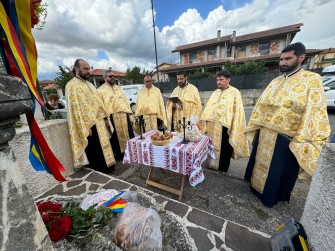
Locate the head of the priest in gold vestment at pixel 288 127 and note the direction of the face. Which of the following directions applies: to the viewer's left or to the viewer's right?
to the viewer's left

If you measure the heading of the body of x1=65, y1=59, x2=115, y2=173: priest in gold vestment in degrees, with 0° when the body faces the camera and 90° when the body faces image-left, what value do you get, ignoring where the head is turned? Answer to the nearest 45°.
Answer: approximately 315°

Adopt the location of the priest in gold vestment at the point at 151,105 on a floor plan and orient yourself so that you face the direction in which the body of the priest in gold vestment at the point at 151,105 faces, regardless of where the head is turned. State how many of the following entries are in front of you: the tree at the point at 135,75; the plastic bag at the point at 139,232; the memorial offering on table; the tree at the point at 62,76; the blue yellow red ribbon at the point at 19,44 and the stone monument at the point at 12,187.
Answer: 4

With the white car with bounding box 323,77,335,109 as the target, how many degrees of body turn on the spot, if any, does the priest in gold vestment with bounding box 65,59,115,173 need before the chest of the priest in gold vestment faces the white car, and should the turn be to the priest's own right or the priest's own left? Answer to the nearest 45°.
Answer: approximately 45° to the priest's own left

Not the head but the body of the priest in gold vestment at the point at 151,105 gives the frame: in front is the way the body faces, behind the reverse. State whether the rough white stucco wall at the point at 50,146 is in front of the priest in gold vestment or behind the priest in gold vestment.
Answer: in front

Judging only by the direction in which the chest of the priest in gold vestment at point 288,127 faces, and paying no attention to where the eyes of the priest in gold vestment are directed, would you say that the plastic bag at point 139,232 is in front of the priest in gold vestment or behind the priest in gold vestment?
in front

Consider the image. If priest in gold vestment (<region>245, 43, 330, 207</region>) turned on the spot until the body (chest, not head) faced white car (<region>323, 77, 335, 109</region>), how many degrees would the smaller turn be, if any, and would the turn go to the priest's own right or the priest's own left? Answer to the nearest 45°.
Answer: approximately 135° to the priest's own right

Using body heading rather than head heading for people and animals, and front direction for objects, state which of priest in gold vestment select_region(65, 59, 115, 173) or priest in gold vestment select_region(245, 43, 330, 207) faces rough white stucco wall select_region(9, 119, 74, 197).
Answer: priest in gold vestment select_region(245, 43, 330, 207)

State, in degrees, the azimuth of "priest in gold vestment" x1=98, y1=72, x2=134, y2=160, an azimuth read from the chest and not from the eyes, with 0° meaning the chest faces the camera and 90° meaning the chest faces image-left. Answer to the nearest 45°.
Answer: approximately 315°

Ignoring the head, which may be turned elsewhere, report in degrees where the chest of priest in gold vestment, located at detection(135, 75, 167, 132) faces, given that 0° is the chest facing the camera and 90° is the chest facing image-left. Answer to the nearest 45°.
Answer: approximately 0°

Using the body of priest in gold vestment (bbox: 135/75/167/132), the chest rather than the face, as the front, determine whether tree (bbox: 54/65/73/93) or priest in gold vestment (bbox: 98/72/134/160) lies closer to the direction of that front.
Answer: the priest in gold vestment

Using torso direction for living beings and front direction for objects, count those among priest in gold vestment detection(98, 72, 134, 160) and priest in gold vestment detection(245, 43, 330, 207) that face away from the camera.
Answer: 0

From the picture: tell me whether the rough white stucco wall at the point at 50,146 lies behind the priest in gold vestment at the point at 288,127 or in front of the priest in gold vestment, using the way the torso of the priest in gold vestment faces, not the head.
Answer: in front
